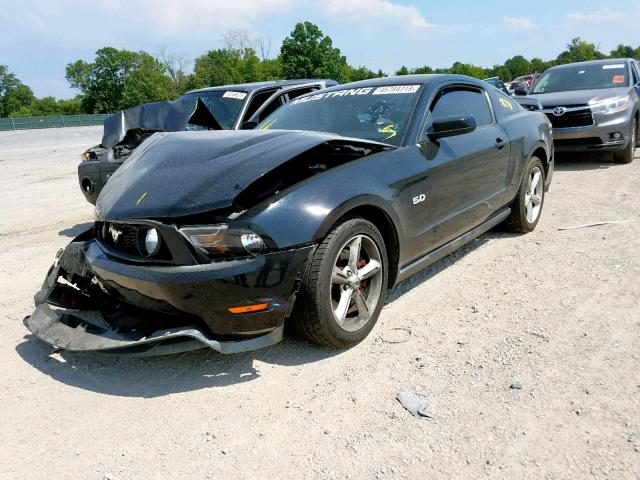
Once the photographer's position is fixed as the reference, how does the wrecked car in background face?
facing the viewer and to the left of the viewer

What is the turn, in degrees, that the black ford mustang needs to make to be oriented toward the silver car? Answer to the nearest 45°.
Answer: approximately 180°

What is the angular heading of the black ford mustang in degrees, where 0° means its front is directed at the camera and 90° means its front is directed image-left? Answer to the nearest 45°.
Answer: approximately 45°

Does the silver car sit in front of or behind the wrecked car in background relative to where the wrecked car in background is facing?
behind
